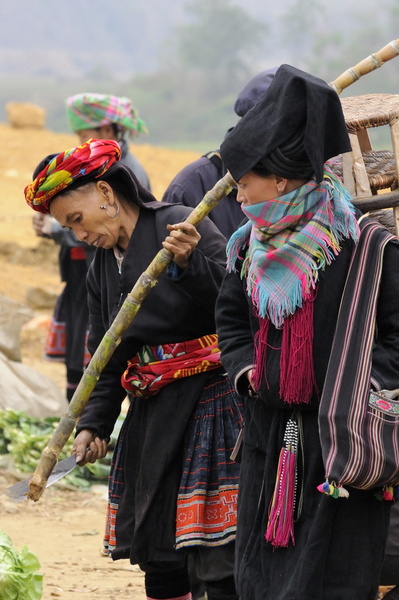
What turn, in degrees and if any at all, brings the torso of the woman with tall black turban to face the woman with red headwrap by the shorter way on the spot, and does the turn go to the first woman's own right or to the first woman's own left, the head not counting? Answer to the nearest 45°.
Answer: approximately 90° to the first woman's own right

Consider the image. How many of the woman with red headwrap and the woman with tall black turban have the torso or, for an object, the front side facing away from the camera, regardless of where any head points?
0

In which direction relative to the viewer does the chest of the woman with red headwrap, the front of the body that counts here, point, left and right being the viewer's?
facing the viewer and to the left of the viewer

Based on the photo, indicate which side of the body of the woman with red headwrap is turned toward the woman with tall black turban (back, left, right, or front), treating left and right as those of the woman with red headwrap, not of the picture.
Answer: left

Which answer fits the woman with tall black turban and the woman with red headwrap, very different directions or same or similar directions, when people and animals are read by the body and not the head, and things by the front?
same or similar directions

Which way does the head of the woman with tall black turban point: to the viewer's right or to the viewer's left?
to the viewer's left
